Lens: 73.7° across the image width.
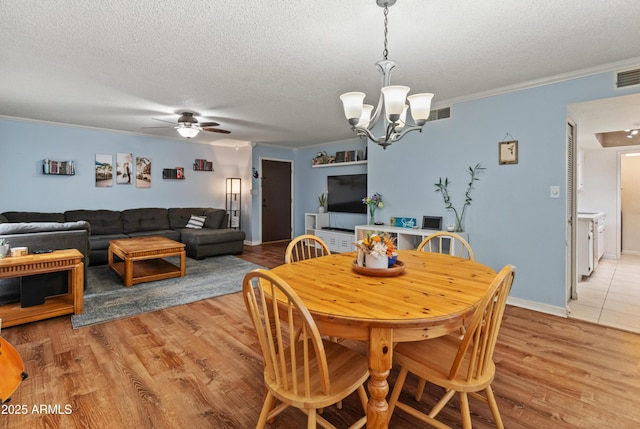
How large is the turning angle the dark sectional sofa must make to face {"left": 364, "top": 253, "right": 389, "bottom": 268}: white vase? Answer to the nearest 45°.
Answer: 0° — it already faces it

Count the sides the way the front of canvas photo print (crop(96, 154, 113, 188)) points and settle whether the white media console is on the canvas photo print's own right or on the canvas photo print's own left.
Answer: on the canvas photo print's own left

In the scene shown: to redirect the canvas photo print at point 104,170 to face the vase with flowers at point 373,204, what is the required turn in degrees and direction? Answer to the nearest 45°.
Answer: approximately 45° to its left

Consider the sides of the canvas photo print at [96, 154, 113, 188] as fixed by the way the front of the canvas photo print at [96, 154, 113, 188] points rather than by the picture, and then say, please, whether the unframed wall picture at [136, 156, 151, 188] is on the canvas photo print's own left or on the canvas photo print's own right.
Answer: on the canvas photo print's own left

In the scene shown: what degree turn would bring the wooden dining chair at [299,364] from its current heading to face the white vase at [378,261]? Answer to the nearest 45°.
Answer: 0° — it already faces it

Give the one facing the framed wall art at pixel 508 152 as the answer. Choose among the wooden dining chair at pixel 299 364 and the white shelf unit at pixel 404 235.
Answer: the wooden dining chair

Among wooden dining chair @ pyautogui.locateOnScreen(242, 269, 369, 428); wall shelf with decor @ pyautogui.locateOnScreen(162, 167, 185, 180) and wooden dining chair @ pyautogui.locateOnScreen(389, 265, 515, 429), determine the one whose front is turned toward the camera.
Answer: the wall shelf with decor

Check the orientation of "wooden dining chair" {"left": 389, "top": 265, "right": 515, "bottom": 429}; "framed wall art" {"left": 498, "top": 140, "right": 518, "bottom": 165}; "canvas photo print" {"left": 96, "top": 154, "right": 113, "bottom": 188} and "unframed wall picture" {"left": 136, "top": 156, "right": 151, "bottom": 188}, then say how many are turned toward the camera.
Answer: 3

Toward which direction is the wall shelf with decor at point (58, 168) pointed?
toward the camera

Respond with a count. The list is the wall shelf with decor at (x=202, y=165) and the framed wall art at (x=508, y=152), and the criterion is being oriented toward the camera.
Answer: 2

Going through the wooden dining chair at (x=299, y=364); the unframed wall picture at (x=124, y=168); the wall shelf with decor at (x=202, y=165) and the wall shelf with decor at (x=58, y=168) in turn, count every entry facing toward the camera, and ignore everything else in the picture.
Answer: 3

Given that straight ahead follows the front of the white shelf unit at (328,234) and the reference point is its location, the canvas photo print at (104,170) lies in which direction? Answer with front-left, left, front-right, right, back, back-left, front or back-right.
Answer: front-right

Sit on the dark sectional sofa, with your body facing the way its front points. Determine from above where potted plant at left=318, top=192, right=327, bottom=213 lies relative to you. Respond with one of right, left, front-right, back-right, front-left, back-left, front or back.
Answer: left

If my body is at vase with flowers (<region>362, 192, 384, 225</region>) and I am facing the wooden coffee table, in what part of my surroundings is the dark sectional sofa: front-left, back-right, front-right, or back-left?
front-right

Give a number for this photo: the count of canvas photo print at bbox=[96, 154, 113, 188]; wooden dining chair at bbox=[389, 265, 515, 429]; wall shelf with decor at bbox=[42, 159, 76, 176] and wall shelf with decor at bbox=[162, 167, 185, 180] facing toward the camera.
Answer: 3

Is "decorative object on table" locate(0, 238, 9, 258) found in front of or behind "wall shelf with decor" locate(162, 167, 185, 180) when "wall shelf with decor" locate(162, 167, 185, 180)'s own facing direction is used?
in front

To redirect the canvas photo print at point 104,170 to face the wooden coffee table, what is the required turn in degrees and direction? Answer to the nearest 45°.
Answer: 0° — it already faces it

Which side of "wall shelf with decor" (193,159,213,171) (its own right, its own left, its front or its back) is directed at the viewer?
front

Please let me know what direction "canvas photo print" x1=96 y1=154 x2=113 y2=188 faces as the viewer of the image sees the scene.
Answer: facing the viewer
